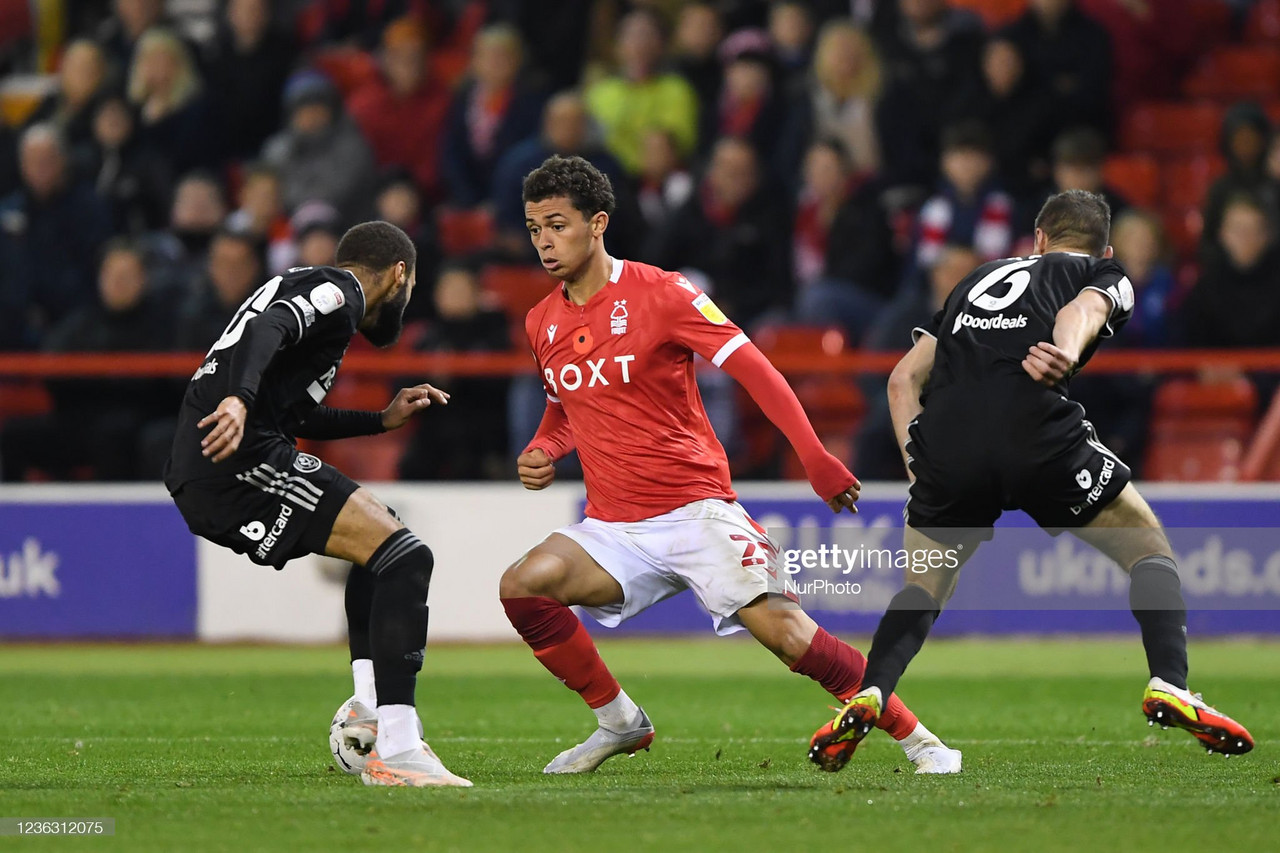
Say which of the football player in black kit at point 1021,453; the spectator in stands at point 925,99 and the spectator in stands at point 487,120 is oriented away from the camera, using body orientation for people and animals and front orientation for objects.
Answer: the football player in black kit

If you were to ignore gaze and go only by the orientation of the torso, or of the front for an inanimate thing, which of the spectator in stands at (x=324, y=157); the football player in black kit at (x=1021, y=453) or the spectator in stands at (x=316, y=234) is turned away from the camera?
the football player in black kit

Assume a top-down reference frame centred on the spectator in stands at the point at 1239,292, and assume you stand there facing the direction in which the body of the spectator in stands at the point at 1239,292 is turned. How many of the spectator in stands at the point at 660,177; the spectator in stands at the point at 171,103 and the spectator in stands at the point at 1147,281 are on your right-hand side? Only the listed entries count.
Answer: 3

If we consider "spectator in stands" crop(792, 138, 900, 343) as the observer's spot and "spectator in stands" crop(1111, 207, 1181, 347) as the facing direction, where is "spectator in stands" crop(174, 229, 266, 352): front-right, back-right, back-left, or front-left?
back-right

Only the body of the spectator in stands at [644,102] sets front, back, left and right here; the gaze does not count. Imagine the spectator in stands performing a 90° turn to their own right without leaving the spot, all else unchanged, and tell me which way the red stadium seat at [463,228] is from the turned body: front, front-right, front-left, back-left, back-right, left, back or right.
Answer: front

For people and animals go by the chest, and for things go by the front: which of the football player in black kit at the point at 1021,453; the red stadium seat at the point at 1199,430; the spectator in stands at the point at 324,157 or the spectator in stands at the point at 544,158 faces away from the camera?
the football player in black kit

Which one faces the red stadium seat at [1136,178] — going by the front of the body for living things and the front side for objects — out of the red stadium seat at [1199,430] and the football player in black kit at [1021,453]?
the football player in black kit

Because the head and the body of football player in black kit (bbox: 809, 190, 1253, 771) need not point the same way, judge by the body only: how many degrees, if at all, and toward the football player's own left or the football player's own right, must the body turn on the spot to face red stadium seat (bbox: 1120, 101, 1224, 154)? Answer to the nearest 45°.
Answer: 0° — they already face it
